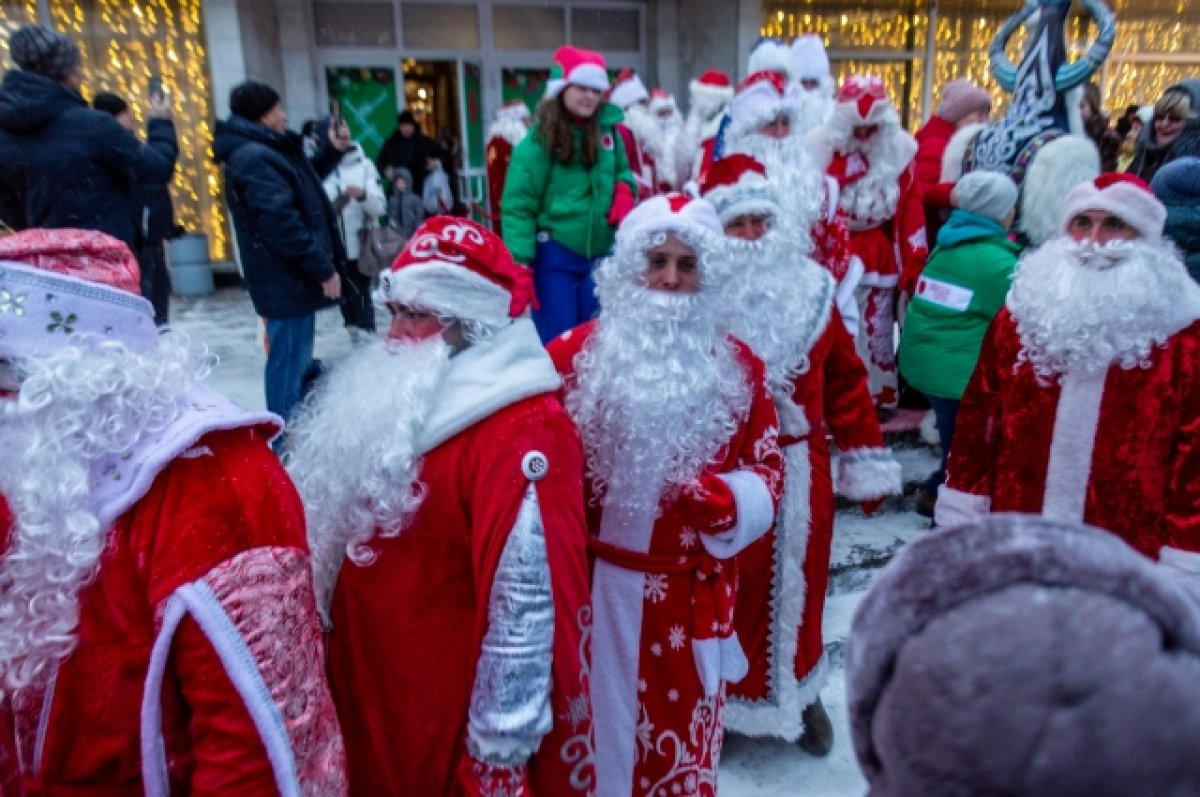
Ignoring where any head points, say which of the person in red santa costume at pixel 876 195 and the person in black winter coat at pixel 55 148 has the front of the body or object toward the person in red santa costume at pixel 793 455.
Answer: the person in red santa costume at pixel 876 195

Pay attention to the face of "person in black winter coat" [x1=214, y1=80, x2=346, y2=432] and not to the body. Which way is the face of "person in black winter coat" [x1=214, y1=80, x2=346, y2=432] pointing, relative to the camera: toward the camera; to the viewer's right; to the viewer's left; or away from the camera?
to the viewer's right

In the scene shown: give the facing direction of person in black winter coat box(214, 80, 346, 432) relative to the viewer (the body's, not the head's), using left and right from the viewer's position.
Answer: facing to the right of the viewer

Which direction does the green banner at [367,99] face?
toward the camera

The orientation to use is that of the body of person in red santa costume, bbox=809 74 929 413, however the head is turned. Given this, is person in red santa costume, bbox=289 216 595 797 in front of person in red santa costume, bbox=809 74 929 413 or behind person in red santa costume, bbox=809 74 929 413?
in front

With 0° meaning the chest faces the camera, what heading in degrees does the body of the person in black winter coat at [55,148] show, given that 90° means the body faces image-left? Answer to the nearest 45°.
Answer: approximately 225°

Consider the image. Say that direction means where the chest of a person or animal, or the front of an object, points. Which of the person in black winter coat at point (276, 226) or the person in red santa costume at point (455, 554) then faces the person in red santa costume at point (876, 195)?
the person in black winter coat

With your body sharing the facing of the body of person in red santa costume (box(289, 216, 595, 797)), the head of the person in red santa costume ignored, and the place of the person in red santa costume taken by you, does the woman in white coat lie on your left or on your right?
on your right

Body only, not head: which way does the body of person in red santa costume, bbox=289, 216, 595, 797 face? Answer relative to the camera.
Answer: to the viewer's left

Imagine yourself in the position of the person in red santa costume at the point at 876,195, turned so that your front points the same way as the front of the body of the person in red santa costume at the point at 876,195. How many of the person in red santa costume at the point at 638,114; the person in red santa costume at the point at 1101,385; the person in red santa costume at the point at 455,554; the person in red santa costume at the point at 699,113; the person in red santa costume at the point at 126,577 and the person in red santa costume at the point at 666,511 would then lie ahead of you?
4

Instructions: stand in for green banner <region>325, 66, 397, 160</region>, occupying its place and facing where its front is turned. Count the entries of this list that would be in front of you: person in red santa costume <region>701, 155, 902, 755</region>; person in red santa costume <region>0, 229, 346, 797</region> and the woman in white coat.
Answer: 3

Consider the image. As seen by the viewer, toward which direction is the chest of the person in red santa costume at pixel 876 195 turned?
toward the camera
